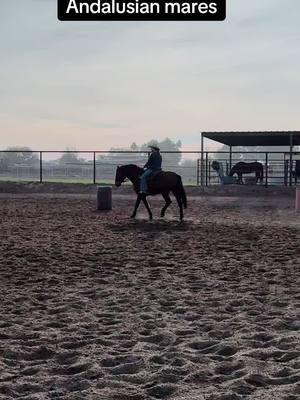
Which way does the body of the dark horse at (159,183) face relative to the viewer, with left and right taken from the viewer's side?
facing to the left of the viewer

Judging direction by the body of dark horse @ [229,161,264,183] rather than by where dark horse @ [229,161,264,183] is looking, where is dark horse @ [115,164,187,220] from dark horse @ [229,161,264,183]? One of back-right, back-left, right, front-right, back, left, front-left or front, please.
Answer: left

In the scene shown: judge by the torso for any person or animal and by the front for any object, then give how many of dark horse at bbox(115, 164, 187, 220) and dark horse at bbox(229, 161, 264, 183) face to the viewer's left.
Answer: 2

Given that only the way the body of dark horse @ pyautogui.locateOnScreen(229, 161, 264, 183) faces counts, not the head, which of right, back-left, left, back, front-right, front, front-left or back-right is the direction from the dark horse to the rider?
left

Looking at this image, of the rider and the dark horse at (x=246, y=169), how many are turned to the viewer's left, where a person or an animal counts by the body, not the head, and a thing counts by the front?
2

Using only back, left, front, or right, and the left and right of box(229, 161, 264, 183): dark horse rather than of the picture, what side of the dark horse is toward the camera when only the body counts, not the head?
left

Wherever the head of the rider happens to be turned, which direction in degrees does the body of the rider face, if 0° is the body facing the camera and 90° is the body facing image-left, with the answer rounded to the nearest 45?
approximately 90°
